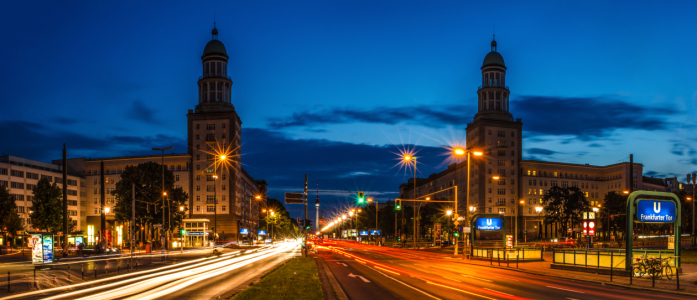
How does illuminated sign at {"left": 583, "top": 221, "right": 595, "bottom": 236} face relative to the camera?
toward the camera

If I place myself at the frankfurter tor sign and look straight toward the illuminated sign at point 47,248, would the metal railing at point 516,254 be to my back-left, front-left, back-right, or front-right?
front-right

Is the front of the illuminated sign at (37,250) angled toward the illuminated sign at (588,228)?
no

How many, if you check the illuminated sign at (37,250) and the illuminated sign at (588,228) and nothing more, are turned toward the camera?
2

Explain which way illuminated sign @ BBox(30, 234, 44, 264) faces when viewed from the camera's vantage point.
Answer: facing the viewer

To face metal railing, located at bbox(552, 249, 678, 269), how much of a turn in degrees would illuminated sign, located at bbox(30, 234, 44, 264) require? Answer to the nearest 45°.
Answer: approximately 45° to its left

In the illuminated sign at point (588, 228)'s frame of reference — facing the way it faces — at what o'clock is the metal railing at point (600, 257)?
The metal railing is roughly at 12 o'clock from the illuminated sign.

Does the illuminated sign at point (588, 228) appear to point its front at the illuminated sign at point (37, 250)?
no

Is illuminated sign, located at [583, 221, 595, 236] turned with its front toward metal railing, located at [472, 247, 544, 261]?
no
